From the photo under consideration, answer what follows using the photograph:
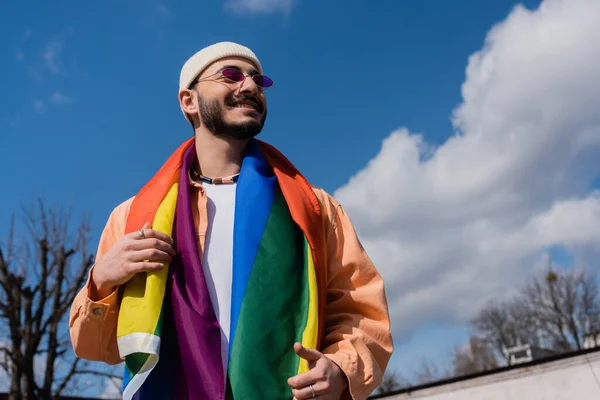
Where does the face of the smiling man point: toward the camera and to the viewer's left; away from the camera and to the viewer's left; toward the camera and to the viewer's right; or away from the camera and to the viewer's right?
toward the camera and to the viewer's right

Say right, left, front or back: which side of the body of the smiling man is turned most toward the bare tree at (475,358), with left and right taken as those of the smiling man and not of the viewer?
back

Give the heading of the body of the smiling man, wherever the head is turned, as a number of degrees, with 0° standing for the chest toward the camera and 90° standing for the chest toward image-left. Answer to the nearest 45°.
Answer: approximately 0°
